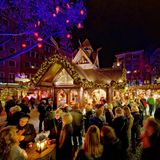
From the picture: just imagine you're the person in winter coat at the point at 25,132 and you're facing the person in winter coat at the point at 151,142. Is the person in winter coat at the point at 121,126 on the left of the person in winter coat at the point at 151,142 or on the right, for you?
left

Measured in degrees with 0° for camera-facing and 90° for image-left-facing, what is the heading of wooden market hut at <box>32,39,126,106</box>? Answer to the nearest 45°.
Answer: approximately 45°

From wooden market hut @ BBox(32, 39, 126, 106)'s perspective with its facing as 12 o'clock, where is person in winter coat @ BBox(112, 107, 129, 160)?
The person in winter coat is roughly at 10 o'clock from the wooden market hut.

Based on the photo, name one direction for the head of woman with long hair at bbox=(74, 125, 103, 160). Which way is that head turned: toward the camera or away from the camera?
away from the camera
